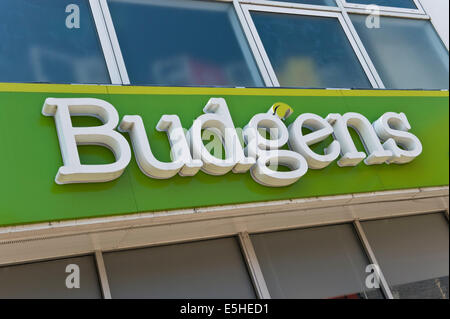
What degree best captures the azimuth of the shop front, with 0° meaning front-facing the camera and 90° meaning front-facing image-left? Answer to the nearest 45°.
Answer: approximately 315°

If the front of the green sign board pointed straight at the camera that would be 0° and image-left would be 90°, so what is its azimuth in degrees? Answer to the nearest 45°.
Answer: approximately 315°
